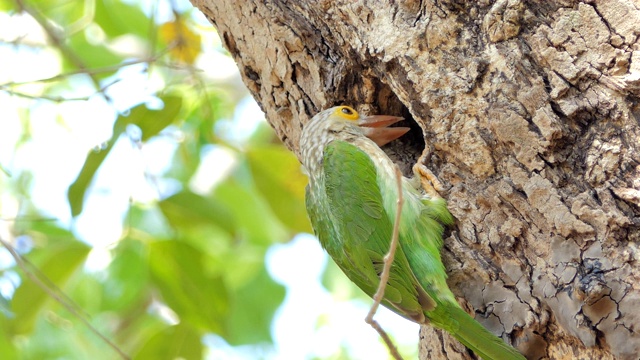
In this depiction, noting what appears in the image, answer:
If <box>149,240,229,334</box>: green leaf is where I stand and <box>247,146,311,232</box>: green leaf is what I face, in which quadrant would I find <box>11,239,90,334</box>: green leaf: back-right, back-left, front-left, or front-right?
back-left

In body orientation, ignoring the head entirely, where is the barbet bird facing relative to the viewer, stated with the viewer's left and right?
facing to the right of the viewer

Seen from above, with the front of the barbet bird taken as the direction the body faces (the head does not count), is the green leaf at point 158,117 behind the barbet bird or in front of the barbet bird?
behind

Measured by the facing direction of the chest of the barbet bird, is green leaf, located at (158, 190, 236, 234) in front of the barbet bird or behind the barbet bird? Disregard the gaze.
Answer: behind

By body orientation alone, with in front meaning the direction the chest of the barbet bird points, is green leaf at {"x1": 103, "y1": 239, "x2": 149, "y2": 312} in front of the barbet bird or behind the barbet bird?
behind

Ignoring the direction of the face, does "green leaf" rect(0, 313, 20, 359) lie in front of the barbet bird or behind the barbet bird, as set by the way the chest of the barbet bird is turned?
behind

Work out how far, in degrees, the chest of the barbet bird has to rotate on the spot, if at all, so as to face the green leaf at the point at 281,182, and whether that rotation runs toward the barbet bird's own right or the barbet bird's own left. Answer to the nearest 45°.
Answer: approximately 135° to the barbet bird's own left
